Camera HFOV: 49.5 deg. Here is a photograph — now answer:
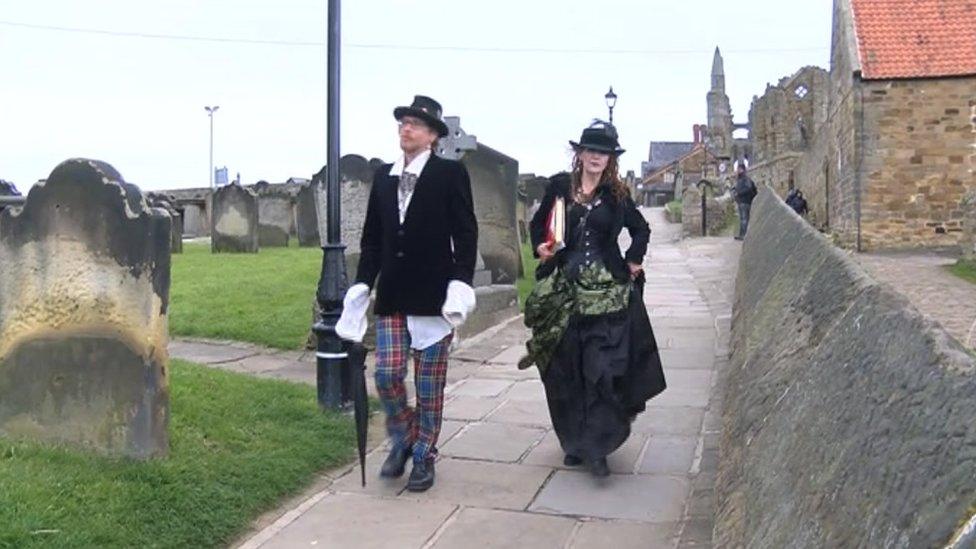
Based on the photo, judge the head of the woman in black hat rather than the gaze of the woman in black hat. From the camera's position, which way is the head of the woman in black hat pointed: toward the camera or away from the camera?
toward the camera

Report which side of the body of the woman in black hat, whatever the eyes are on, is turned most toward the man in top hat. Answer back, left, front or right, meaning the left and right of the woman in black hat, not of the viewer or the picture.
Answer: right

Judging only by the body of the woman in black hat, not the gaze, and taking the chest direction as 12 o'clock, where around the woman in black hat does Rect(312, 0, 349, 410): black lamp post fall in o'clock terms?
The black lamp post is roughly at 4 o'clock from the woman in black hat.

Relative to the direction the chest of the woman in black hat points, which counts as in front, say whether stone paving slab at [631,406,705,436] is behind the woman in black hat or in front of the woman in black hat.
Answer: behind

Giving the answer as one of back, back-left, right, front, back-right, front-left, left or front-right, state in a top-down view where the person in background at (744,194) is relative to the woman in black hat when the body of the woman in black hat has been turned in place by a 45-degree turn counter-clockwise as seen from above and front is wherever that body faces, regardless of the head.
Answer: back-left

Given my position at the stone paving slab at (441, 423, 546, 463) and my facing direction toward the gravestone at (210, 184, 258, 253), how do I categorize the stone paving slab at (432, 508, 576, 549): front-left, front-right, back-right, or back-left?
back-left

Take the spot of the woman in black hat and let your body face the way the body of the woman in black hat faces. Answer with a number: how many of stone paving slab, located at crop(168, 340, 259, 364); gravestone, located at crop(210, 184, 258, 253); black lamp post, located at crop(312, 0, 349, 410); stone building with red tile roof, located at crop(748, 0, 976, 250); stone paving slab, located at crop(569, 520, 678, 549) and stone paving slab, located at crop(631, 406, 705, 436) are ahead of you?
1

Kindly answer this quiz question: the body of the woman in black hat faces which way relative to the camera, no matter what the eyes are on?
toward the camera

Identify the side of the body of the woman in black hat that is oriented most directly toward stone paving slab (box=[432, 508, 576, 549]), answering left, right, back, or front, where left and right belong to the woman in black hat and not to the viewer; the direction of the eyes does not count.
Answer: front

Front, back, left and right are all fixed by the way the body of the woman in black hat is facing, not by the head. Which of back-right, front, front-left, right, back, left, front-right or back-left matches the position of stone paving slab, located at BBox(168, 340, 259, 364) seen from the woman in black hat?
back-right

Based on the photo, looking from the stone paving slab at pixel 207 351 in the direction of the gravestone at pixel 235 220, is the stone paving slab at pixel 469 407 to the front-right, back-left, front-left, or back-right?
back-right

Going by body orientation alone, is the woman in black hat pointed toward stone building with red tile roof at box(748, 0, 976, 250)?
no

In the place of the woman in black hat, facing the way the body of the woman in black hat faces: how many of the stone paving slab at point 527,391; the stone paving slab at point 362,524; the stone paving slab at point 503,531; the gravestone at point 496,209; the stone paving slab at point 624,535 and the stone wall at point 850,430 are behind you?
2
